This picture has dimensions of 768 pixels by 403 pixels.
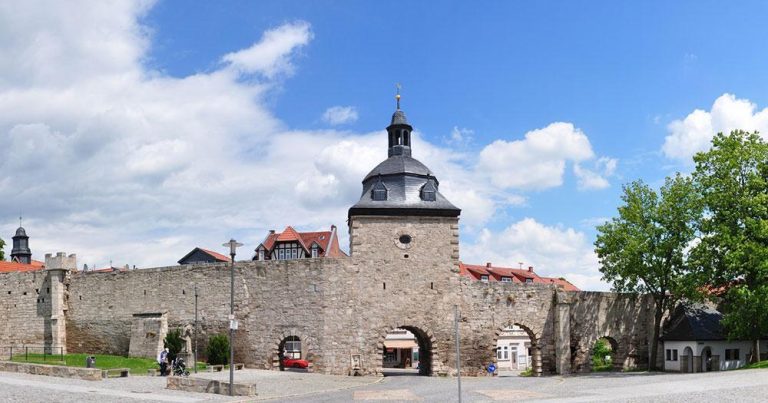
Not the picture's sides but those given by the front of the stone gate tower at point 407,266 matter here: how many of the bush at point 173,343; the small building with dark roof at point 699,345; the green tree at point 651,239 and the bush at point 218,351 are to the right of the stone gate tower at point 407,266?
2

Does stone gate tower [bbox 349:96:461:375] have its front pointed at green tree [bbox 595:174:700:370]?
no

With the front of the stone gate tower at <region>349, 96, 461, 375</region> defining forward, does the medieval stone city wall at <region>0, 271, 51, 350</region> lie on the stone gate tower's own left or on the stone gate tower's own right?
on the stone gate tower's own right

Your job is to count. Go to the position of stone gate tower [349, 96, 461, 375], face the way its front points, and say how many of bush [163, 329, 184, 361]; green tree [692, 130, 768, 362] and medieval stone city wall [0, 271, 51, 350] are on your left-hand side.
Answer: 1

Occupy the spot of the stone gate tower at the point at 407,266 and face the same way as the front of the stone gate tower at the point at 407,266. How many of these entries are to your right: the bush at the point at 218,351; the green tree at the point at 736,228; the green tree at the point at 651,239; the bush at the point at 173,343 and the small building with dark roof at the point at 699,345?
2

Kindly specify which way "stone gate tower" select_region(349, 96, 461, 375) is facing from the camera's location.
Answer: facing the viewer

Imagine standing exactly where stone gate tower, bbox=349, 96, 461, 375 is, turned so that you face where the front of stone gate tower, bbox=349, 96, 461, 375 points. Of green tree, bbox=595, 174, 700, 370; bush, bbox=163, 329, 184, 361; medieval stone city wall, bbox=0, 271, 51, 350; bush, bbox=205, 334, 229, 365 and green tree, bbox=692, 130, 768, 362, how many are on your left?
2

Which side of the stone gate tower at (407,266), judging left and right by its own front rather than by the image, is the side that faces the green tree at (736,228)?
left

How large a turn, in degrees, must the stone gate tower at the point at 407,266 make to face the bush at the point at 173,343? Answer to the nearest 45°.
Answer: approximately 90° to its right

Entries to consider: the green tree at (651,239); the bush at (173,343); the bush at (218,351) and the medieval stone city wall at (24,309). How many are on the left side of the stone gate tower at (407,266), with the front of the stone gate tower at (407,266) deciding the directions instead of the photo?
1

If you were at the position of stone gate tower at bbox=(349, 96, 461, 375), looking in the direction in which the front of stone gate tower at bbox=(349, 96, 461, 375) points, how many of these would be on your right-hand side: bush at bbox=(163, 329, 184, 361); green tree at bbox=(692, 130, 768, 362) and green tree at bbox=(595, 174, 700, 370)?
1

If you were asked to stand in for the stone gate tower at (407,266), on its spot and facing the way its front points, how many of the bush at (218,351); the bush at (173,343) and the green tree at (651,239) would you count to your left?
1

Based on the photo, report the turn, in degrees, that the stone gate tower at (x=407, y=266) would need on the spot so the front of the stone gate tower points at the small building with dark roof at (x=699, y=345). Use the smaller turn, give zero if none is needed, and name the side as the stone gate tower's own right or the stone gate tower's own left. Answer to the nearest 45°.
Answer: approximately 90° to the stone gate tower's own left

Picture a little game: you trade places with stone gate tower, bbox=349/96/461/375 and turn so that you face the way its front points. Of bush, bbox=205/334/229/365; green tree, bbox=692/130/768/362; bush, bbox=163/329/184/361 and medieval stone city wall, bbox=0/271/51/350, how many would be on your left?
1

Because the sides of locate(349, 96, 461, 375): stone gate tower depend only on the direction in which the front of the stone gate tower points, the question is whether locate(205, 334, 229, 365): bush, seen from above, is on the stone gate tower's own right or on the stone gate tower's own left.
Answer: on the stone gate tower's own right
